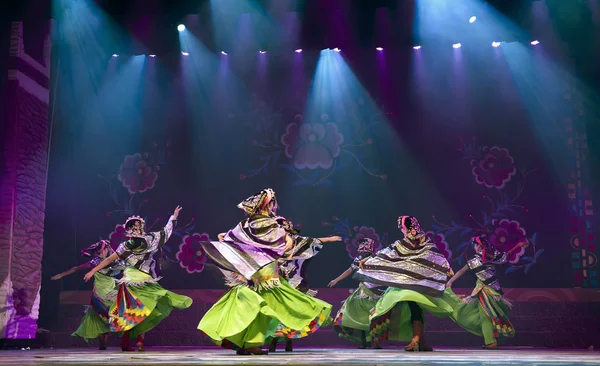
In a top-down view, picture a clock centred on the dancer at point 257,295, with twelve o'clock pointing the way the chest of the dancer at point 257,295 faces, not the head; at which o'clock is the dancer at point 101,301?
the dancer at point 101,301 is roughly at 9 o'clock from the dancer at point 257,295.

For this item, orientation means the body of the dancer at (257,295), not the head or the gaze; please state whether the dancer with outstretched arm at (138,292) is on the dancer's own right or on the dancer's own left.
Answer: on the dancer's own left

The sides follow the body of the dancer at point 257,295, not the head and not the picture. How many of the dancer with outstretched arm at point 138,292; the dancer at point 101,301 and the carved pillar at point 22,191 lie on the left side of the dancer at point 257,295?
3

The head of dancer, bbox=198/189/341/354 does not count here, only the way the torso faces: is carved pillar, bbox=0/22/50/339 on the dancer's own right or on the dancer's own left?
on the dancer's own left
